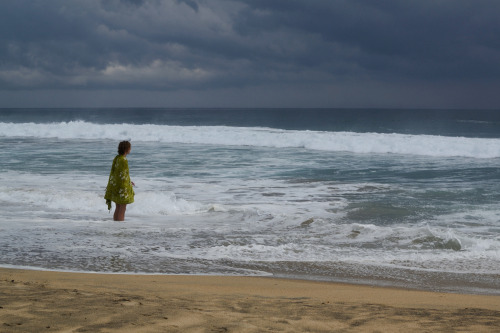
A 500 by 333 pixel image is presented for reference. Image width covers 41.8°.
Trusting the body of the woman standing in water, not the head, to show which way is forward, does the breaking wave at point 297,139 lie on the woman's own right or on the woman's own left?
on the woman's own left

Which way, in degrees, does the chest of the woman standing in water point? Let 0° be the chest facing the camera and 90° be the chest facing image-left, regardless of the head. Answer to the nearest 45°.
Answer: approximately 270°
